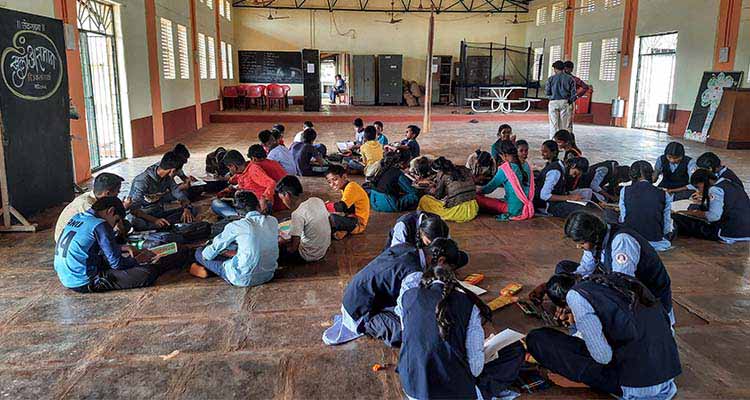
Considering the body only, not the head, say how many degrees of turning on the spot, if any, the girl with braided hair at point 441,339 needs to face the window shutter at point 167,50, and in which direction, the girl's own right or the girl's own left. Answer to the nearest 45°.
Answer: approximately 45° to the girl's own left

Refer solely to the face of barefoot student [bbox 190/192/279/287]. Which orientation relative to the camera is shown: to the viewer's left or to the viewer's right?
to the viewer's left

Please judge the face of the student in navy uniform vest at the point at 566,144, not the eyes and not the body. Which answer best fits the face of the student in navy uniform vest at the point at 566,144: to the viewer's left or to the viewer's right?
to the viewer's left

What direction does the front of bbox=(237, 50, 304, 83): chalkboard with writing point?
toward the camera

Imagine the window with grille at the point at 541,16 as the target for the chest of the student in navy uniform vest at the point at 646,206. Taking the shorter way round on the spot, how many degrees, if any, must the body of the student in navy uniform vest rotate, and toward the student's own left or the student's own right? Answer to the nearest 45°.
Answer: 0° — they already face it

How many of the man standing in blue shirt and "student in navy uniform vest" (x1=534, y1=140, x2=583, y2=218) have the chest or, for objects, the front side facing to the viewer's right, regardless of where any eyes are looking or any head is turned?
1

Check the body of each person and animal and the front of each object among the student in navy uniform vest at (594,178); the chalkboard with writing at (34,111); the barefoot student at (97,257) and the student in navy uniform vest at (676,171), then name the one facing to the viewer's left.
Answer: the student in navy uniform vest at (594,178)

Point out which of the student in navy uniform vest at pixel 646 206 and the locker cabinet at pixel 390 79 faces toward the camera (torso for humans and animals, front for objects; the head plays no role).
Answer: the locker cabinet

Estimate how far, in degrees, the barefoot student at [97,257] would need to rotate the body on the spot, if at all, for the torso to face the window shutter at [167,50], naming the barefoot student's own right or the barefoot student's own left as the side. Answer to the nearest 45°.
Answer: approximately 45° to the barefoot student's own left

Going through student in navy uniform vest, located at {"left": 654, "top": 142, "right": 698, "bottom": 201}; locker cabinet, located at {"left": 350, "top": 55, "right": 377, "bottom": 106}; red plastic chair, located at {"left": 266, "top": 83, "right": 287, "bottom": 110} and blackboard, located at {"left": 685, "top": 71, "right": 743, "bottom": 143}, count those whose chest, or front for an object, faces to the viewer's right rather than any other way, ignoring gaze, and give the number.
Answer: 0

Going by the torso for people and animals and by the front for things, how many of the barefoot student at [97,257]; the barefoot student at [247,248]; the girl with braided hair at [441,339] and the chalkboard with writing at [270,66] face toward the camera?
1

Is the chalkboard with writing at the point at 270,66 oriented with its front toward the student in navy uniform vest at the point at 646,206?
yes

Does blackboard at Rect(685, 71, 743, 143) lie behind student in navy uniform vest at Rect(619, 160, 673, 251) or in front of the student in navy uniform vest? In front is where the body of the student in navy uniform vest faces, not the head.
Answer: in front

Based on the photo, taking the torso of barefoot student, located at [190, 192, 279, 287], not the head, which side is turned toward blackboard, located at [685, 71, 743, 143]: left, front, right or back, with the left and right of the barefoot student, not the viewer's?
right

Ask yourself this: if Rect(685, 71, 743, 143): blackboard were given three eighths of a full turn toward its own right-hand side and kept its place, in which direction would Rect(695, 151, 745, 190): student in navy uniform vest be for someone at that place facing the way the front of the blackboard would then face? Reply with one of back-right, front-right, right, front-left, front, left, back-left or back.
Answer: back

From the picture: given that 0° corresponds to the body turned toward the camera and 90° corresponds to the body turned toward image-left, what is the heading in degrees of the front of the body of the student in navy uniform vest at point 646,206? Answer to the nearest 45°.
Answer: approximately 180°

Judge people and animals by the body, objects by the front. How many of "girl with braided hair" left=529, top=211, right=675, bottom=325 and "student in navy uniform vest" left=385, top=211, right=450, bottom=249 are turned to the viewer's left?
1
